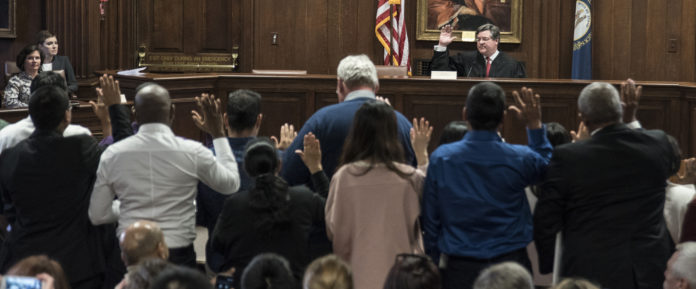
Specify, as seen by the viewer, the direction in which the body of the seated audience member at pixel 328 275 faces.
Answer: away from the camera

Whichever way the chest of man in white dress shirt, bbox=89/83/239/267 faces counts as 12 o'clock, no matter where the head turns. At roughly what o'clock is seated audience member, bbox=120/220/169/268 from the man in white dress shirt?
The seated audience member is roughly at 6 o'clock from the man in white dress shirt.

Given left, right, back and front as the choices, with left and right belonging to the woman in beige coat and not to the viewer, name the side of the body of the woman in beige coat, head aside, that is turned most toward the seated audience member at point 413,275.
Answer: back

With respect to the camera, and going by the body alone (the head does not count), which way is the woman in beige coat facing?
away from the camera

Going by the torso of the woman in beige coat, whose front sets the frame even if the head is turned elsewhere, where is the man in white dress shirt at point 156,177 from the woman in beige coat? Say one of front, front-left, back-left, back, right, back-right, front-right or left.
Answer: left

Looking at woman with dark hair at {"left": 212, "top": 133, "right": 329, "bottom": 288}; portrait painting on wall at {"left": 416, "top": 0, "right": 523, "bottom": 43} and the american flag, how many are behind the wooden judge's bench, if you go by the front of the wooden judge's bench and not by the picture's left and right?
2

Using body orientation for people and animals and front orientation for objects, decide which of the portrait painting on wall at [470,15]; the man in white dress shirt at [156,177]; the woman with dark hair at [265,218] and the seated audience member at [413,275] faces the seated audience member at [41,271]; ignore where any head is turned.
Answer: the portrait painting on wall

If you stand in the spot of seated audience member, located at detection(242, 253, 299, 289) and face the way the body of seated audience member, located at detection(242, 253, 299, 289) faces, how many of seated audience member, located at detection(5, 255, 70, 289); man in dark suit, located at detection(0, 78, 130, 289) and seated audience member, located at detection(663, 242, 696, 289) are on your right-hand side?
1

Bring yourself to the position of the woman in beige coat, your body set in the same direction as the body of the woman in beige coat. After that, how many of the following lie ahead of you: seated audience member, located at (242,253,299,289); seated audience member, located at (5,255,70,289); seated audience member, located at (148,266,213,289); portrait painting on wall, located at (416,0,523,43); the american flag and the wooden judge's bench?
3

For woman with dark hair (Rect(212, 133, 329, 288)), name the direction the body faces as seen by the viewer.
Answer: away from the camera

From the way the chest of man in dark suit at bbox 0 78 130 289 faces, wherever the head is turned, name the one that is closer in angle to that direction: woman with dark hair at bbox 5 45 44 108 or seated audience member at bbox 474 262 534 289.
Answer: the woman with dark hair

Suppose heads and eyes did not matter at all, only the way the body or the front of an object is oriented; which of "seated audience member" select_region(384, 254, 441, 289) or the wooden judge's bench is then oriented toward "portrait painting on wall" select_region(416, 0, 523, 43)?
the seated audience member

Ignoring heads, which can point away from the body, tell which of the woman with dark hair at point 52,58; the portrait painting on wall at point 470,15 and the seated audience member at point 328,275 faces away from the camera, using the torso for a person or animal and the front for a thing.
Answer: the seated audience member

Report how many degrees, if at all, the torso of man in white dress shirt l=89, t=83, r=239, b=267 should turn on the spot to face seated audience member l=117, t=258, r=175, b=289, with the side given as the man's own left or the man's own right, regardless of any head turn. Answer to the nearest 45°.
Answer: approximately 180°

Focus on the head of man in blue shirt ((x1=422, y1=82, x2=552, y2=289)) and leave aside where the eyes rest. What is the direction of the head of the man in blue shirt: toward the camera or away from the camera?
away from the camera

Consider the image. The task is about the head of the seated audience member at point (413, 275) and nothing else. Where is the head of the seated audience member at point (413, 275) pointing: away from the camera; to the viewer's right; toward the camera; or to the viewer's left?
away from the camera

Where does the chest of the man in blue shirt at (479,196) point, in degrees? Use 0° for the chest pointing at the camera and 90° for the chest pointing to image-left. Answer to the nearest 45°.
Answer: approximately 180°

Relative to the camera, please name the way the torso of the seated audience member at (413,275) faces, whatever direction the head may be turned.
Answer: away from the camera

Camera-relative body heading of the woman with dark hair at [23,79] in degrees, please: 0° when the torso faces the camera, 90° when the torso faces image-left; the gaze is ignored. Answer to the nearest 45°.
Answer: approximately 315°

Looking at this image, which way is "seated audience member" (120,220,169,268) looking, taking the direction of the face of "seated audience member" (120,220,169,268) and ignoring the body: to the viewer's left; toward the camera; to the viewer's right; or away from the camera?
away from the camera
